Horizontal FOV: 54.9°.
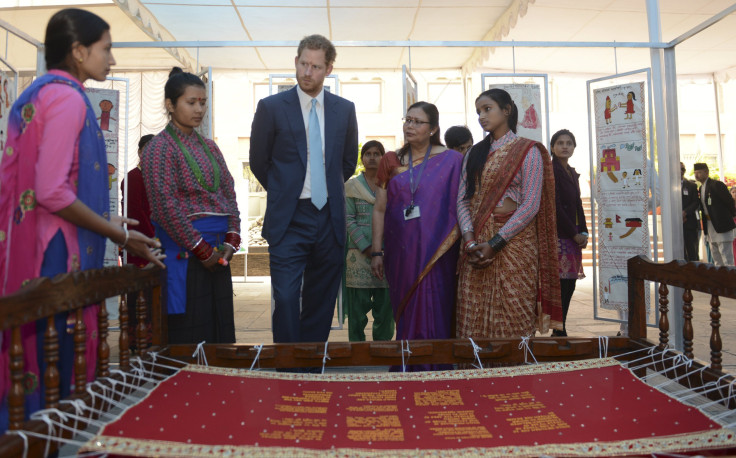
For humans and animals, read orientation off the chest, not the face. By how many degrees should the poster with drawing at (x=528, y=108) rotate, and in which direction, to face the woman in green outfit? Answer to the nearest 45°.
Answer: approximately 45° to its right

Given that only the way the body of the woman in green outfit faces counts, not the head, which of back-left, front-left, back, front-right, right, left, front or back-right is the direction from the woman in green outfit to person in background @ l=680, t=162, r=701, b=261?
back-left

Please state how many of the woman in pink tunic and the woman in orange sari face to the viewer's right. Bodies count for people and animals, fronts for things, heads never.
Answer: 1

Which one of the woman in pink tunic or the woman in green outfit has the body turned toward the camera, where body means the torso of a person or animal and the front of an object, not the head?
the woman in green outfit

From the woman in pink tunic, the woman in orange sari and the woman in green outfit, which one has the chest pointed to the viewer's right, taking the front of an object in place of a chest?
the woman in pink tunic

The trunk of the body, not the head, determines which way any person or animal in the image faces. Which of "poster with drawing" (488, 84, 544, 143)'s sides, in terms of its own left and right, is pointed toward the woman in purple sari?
front

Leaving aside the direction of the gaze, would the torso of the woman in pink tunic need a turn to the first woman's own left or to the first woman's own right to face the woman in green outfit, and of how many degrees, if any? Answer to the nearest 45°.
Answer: approximately 45° to the first woman's own left

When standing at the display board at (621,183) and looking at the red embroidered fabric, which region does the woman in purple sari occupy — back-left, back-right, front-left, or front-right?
front-right

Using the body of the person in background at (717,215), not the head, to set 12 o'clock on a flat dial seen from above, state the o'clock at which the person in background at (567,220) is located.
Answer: the person in background at (567,220) is roughly at 11 o'clock from the person in background at (717,215).

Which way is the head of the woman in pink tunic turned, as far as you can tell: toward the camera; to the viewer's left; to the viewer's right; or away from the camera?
to the viewer's right

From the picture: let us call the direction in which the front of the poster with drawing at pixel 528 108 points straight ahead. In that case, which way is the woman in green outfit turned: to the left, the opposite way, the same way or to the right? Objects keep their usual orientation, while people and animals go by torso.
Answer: the same way

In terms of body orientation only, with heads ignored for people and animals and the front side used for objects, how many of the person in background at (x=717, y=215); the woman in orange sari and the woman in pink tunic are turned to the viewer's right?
1

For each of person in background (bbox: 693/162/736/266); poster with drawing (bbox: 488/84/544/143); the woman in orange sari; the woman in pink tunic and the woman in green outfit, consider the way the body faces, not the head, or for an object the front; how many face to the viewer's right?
1

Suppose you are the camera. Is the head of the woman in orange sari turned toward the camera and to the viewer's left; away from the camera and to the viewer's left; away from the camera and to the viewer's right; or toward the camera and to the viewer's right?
toward the camera and to the viewer's left

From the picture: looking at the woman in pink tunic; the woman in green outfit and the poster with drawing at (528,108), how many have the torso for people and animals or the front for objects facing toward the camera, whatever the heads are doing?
2

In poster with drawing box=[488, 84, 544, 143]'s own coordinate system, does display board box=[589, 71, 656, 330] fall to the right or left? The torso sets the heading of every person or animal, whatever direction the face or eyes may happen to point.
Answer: on its left

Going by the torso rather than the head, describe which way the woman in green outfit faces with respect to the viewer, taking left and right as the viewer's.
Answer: facing the viewer

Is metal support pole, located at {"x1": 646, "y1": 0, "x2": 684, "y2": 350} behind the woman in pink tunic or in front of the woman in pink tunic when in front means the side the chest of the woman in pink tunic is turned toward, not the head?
in front
